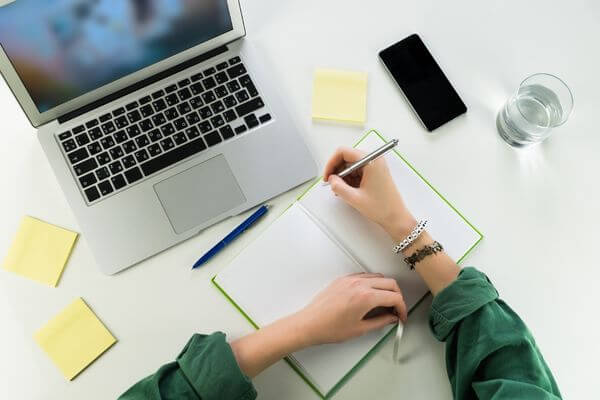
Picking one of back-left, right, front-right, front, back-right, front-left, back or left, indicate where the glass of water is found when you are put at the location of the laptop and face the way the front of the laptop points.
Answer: front-left

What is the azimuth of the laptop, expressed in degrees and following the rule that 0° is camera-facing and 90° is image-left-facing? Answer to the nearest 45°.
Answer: approximately 315°
